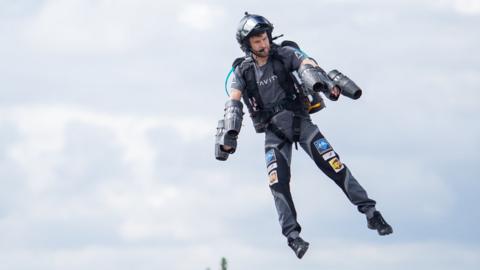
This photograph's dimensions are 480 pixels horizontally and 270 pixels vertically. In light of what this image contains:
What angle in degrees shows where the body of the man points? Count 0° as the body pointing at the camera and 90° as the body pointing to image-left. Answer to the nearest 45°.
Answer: approximately 0°
